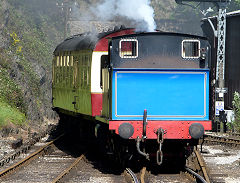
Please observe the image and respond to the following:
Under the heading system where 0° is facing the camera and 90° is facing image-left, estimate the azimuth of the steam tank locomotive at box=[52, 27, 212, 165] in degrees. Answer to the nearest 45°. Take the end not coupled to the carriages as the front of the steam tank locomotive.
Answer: approximately 0°
